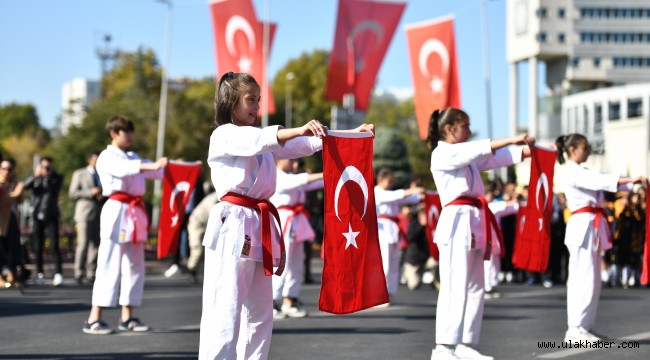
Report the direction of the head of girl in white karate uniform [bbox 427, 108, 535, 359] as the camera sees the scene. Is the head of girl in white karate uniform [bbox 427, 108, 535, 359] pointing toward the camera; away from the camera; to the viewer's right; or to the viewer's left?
to the viewer's right

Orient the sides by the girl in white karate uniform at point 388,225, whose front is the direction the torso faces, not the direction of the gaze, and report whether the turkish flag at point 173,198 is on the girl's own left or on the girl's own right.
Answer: on the girl's own right

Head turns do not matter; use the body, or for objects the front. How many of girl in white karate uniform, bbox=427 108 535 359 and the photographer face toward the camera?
1

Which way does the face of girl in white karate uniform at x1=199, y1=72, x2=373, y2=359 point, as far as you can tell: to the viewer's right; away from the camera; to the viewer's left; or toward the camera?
to the viewer's right

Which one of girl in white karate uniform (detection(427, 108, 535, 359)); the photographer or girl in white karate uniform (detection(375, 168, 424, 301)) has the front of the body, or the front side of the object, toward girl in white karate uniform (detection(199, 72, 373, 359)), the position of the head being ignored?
the photographer

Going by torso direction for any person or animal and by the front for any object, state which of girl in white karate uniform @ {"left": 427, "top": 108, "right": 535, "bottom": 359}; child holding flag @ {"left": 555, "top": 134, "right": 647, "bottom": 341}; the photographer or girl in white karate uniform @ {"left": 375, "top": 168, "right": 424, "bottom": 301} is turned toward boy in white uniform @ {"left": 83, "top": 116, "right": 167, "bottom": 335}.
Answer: the photographer

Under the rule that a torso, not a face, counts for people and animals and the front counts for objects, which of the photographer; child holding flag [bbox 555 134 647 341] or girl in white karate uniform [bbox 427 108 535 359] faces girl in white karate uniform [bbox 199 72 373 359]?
the photographer
